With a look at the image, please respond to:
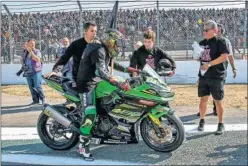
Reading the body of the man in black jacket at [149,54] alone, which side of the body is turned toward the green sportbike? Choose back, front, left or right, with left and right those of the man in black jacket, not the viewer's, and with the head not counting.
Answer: front

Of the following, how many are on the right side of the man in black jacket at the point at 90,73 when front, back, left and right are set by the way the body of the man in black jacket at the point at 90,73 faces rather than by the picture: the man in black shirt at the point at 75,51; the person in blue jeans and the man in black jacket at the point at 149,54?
0

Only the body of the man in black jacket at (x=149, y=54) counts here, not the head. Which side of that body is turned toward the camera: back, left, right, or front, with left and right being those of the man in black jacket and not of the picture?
front

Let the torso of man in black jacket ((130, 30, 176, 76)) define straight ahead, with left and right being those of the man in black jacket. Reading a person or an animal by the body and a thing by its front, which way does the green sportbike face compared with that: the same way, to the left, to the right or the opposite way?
to the left

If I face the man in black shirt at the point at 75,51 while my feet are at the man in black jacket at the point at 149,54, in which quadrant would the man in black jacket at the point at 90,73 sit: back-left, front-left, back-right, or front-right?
front-left

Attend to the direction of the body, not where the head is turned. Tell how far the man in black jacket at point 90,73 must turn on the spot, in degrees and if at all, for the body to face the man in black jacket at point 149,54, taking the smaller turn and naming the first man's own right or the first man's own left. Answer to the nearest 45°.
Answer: approximately 45° to the first man's own left

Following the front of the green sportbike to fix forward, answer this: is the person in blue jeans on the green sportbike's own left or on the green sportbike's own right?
on the green sportbike's own left

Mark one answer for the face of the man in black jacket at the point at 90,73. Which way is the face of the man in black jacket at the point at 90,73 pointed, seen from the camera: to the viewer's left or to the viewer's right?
to the viewer's right

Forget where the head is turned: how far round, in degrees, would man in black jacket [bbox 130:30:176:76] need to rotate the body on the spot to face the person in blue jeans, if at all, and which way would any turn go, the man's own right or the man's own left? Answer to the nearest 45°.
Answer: approximately 135° to the man's own right

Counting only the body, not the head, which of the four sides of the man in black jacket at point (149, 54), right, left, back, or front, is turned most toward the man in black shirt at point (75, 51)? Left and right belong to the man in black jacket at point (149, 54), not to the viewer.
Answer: right

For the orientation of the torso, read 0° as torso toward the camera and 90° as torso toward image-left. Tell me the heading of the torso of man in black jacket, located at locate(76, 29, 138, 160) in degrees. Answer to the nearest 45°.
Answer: approximately 270°

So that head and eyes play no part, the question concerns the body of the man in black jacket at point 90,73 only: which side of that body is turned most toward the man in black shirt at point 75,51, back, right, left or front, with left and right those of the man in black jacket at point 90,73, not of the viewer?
left

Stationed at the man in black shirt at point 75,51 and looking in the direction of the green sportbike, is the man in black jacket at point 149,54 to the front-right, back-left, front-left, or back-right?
front-left

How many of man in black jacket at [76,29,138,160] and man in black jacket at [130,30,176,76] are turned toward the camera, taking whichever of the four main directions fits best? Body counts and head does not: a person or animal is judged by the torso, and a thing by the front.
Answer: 1

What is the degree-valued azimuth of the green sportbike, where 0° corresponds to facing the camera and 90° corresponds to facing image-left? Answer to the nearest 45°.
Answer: approximately 270°

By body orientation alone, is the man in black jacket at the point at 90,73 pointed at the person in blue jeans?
no

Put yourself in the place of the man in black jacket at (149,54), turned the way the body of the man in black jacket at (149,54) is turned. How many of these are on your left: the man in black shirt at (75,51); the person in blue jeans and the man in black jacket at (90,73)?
0
